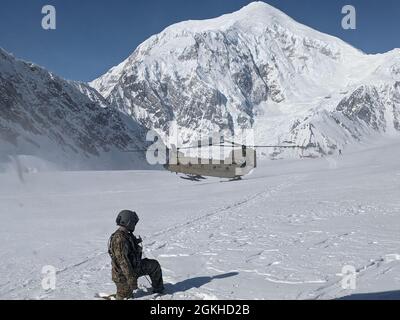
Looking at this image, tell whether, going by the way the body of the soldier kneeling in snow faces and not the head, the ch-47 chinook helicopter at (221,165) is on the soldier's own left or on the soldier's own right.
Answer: on the soldier's own left

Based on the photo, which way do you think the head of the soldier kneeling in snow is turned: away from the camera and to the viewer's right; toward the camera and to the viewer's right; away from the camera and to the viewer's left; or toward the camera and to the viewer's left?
away from the camera and to the viewer's right

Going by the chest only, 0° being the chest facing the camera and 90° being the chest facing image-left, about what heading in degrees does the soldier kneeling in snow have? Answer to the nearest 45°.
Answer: approximately 270°
